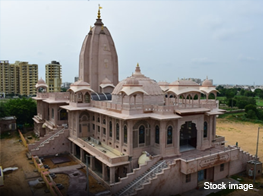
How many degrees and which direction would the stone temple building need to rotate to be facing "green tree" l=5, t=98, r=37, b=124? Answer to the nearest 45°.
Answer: approximately 180°

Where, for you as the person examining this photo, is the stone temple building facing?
facing the viewer and to the right of the viewer
